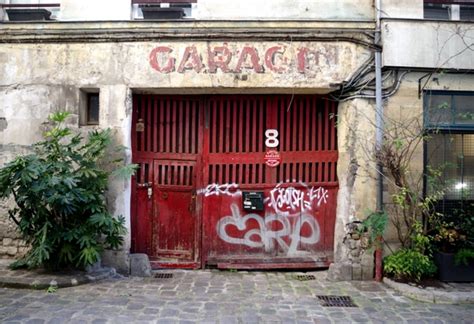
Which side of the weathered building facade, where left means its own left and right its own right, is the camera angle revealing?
front

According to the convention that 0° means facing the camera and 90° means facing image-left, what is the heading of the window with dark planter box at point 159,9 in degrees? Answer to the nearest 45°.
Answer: approximately 0°

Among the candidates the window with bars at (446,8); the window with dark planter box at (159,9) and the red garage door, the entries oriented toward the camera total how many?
3

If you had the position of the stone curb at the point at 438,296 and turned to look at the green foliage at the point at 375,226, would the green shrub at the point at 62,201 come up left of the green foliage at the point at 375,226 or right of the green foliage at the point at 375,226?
left

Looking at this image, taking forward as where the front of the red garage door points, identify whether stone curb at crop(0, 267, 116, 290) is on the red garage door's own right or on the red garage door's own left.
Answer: on the red garage door's own right

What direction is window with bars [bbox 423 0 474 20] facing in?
toward the camera

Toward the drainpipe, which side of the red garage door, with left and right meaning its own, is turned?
left

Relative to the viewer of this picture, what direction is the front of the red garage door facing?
facing the viewer

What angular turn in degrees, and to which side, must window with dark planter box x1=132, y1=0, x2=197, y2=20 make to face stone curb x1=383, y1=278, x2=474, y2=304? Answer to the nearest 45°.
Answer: approximately 45° to its left

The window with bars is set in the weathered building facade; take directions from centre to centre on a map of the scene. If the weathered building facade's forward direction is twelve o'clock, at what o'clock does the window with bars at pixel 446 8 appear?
The window with bars is roughly at 9 o'clock from the weathered building facade.

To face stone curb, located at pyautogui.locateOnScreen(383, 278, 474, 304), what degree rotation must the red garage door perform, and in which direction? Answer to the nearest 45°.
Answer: approximately 45° to its left
